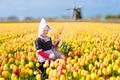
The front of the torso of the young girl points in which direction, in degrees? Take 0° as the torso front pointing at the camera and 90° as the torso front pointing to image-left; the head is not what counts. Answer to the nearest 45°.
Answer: approximately 315°
